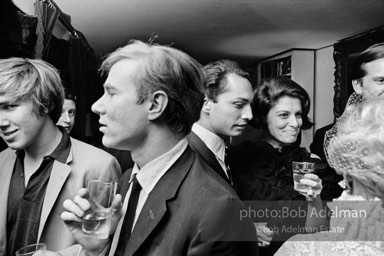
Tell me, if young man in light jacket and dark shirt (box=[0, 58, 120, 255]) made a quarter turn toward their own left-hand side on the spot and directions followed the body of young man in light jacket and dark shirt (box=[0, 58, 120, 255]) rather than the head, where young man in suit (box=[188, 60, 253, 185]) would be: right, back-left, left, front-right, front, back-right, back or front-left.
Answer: front-left

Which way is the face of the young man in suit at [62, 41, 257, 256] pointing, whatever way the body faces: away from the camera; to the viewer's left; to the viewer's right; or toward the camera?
to the viewer's left

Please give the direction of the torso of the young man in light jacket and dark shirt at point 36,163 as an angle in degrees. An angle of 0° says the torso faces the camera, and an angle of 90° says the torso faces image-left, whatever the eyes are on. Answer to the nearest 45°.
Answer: approximately 45°
